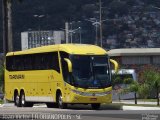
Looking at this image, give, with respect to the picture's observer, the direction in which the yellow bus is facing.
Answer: facing the viewer and to the right of the viewer

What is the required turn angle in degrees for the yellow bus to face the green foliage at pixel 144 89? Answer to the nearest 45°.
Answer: approximately 90° to its left
